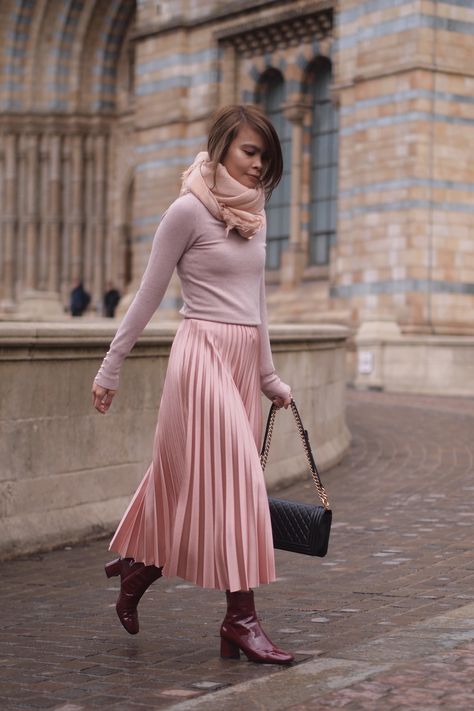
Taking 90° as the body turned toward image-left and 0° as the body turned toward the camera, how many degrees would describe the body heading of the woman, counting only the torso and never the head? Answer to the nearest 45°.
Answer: approximately 315°

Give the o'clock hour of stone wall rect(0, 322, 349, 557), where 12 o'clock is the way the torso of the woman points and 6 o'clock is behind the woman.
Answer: The stone wall is roughly at 7 o'clock from the woman.

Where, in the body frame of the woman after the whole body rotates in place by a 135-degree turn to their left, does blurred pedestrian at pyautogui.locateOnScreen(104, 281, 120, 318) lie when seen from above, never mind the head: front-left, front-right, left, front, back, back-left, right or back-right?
front

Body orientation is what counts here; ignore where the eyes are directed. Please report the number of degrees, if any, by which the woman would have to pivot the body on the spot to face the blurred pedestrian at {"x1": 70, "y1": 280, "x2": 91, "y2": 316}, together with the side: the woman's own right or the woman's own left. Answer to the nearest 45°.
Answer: approximately 135° to the woman's own left
